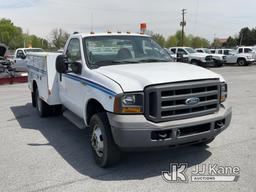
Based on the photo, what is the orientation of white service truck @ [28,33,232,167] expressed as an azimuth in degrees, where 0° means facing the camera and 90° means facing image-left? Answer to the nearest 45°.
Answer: approximately 315°

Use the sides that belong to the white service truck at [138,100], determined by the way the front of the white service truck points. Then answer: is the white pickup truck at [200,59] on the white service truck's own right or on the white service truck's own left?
on the white service truck's own left
